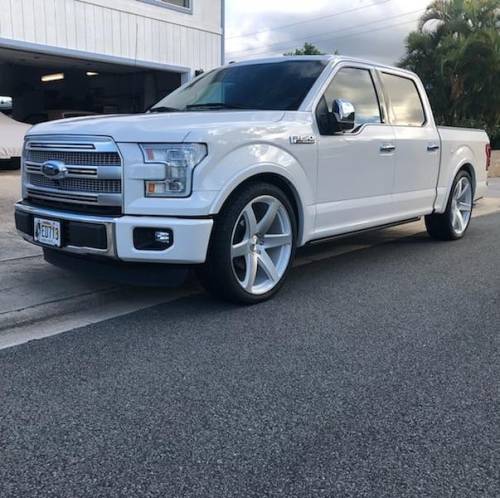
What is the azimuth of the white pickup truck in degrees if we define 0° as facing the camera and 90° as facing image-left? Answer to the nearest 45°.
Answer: approximately 45°

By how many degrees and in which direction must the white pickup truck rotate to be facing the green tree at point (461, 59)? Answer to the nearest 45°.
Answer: approximately 135° to its right

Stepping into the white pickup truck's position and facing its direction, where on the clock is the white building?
The white building is roughly at 4 o'clock from the white pickup truck.
